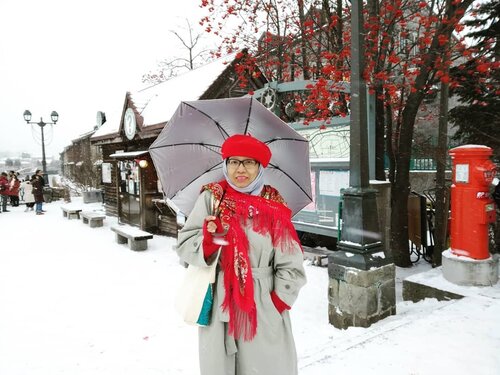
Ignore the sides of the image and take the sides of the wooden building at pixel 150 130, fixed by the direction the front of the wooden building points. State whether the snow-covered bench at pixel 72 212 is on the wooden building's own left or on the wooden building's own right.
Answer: on the wooden building's own right

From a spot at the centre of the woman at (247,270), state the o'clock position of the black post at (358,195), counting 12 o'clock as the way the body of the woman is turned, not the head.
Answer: The black post is roughly at 7 o'clock from the woman.

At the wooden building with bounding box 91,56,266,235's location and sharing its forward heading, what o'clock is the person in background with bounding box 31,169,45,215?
The person in background is roughly at 3 o'clock from the wooden building.

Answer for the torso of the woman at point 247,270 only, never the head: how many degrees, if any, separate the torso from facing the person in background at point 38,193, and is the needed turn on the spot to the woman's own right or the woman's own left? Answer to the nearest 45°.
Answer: approximately 135° to the woman's own right

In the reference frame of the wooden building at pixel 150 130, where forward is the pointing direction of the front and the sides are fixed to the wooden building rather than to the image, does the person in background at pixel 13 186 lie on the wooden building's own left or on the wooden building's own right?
on the wooden building's own right

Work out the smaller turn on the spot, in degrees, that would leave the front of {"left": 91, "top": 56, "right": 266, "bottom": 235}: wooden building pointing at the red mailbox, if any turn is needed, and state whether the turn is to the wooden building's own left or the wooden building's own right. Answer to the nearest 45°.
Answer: approximately 90° to the wooden building's own left

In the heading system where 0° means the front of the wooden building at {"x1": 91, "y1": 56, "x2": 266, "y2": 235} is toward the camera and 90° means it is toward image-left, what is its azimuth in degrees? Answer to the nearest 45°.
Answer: approximately 45°
